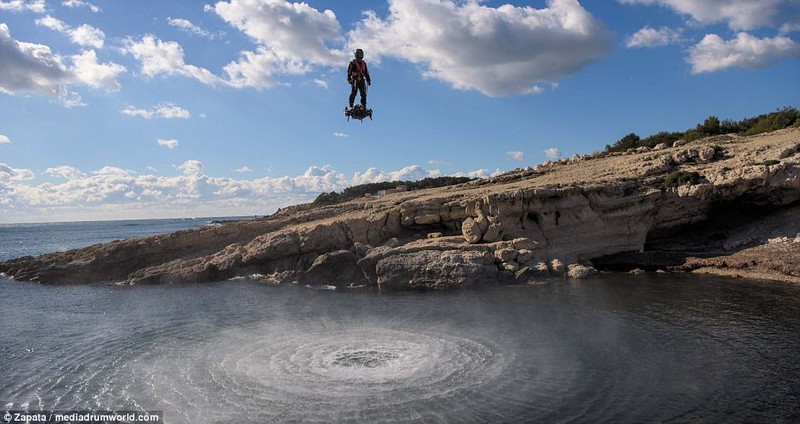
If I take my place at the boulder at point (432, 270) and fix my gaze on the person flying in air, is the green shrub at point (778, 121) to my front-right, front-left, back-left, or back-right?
back-left

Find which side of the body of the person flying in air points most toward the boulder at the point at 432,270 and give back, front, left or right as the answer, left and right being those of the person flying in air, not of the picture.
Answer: back

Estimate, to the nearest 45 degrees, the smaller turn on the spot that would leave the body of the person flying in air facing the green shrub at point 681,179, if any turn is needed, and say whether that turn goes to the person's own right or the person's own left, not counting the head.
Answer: approximately 135° to the person's own left

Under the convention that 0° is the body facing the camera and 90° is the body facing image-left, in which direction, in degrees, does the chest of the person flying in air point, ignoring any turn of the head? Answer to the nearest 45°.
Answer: approximately 0°

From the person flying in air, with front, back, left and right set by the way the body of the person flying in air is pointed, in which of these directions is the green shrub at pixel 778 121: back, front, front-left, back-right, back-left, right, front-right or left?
back-left
